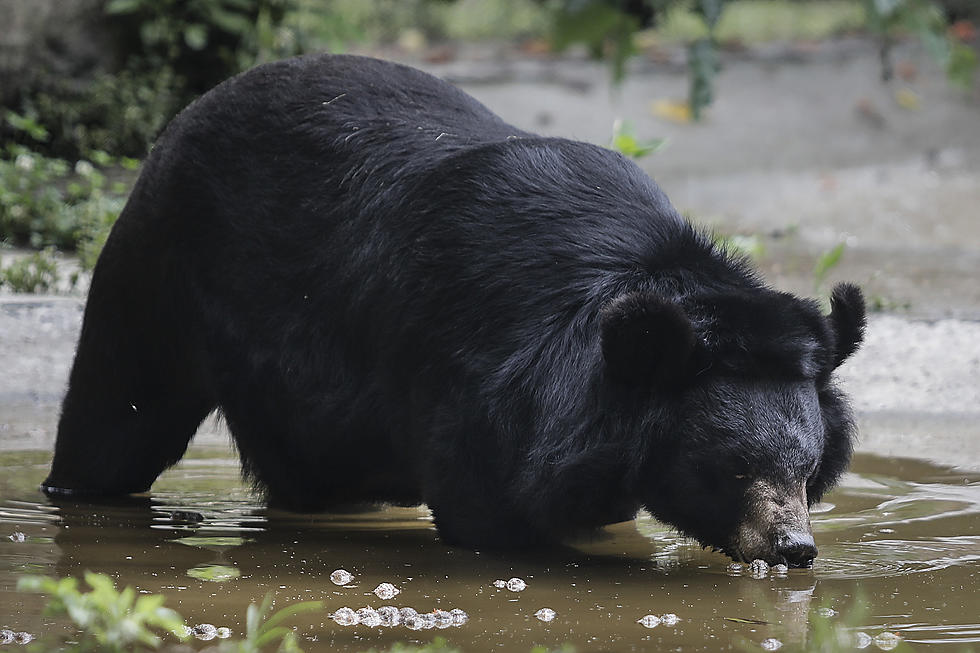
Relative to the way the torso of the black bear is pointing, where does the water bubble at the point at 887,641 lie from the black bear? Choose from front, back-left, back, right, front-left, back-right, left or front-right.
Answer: front

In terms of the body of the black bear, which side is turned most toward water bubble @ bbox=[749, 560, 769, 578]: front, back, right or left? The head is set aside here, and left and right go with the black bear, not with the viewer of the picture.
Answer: front

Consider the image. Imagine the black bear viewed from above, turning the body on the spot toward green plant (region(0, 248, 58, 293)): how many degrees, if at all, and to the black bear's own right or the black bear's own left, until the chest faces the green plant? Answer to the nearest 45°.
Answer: approximately 180°

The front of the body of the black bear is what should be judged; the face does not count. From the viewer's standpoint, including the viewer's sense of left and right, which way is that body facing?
facing the viewer and to the right of the viewer

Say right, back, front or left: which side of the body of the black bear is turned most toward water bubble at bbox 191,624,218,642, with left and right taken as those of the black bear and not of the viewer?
right

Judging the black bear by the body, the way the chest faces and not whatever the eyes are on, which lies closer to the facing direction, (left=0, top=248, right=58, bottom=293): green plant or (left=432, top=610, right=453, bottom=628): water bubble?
the water bubble

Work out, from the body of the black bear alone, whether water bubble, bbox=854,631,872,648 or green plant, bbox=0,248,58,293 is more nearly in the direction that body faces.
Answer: the water bubble

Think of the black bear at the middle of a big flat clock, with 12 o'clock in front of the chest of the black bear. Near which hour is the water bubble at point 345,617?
The water bubble is roughly at 2 o'clock from the black bear.
